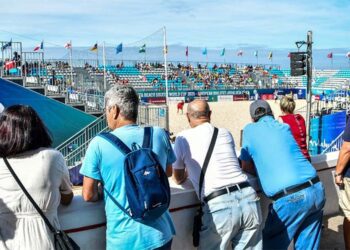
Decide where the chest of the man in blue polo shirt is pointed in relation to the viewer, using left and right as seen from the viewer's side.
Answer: facing away from the viewer and to the left of the viewer

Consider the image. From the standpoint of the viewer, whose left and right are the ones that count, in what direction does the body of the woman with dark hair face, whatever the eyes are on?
facing away from the viewer

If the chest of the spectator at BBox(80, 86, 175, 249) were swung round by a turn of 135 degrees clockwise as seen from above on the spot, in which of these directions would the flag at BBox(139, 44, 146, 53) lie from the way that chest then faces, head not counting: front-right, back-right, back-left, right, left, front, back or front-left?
left

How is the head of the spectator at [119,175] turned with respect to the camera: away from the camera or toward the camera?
away from the camera

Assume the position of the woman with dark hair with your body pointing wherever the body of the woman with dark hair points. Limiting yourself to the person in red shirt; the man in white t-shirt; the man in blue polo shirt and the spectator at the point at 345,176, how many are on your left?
0

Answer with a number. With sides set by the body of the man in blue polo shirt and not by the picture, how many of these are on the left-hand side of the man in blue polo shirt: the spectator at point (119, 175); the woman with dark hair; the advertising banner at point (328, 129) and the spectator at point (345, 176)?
2

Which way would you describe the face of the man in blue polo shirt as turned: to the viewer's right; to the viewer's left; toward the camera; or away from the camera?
away from the camera

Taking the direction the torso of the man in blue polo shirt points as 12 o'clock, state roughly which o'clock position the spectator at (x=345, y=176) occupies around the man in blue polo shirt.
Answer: The spectator is roughly at 3 o'clock from the man in blue polo shirt.

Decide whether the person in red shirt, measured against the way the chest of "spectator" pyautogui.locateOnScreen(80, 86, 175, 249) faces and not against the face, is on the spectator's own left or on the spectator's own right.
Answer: on the spectator's own right

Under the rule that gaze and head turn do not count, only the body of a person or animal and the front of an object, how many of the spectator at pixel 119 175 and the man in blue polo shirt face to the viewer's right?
0

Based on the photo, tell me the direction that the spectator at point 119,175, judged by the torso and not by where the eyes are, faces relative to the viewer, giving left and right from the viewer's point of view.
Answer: facing away from the viewer and to the left of the viewer

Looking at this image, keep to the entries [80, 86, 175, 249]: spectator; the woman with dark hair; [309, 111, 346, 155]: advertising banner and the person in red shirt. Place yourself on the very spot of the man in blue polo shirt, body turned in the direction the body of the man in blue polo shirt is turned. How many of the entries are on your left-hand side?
2

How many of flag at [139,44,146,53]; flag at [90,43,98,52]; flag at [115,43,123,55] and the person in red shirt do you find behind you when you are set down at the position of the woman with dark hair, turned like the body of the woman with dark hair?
0

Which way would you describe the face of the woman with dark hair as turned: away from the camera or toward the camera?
away from the camera

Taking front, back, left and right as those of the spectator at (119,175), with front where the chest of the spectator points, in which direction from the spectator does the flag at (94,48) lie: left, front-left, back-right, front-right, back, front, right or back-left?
front-right

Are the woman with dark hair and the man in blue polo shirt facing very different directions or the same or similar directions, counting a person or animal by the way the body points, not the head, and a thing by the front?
same or similar directions
